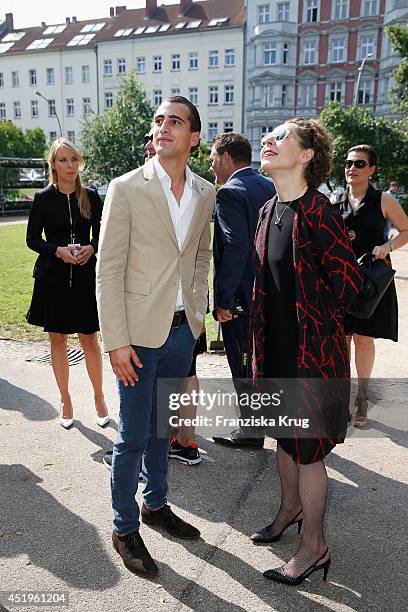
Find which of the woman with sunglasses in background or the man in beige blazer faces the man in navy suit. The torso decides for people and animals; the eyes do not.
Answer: the woman with sunglasses in background

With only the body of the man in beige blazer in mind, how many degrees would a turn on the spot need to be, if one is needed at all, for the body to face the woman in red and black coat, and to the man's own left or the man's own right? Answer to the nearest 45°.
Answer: approximately 45° to the man's own left

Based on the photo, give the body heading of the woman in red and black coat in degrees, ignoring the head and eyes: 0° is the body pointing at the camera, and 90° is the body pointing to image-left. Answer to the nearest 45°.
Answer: approximately 45°

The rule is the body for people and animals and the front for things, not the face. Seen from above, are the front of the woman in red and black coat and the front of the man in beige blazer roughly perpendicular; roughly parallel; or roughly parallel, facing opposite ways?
roughly perpendicular

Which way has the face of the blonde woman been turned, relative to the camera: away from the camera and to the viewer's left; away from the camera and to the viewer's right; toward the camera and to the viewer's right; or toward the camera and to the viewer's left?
toward the camera and to the viewer's right

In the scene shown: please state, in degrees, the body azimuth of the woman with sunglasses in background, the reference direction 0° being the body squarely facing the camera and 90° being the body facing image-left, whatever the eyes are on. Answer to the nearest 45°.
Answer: approximately 45°

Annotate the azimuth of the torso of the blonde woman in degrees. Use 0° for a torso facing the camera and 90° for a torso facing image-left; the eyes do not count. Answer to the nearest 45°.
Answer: approximately 0°

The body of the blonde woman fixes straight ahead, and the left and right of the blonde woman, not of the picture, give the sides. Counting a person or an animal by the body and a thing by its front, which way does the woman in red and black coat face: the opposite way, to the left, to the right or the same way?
to the right

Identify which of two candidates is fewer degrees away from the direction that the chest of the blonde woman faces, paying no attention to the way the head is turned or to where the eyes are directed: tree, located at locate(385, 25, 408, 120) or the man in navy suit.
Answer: the man in navy suit
